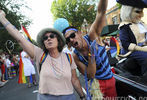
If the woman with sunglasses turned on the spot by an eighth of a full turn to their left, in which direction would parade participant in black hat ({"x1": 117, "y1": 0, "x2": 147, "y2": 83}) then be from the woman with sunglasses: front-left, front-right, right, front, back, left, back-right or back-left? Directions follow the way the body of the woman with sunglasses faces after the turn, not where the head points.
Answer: front-left

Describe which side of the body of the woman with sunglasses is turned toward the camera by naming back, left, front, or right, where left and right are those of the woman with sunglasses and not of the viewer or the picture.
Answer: front

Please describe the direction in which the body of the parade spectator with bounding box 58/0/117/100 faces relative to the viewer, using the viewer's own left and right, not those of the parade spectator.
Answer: facing the viewer and to the left of the viewer

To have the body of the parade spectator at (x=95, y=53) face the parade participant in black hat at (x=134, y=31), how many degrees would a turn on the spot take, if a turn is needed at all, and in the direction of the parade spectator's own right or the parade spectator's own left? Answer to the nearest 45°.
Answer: approximately 135° to the parade spectator's own left

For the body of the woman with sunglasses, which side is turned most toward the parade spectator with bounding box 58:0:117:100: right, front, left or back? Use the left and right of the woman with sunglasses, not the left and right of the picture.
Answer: left

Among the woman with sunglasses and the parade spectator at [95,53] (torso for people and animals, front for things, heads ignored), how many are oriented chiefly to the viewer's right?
0

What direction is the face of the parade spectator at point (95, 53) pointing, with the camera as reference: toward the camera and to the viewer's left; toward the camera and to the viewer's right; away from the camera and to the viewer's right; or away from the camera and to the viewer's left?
toward the camera and to the viewer's left
